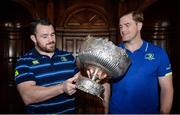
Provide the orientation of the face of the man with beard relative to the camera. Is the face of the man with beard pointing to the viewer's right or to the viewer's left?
to the viewer's right

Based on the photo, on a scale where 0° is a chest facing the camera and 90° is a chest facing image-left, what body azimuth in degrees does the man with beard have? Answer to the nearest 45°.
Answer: approximately 315°
